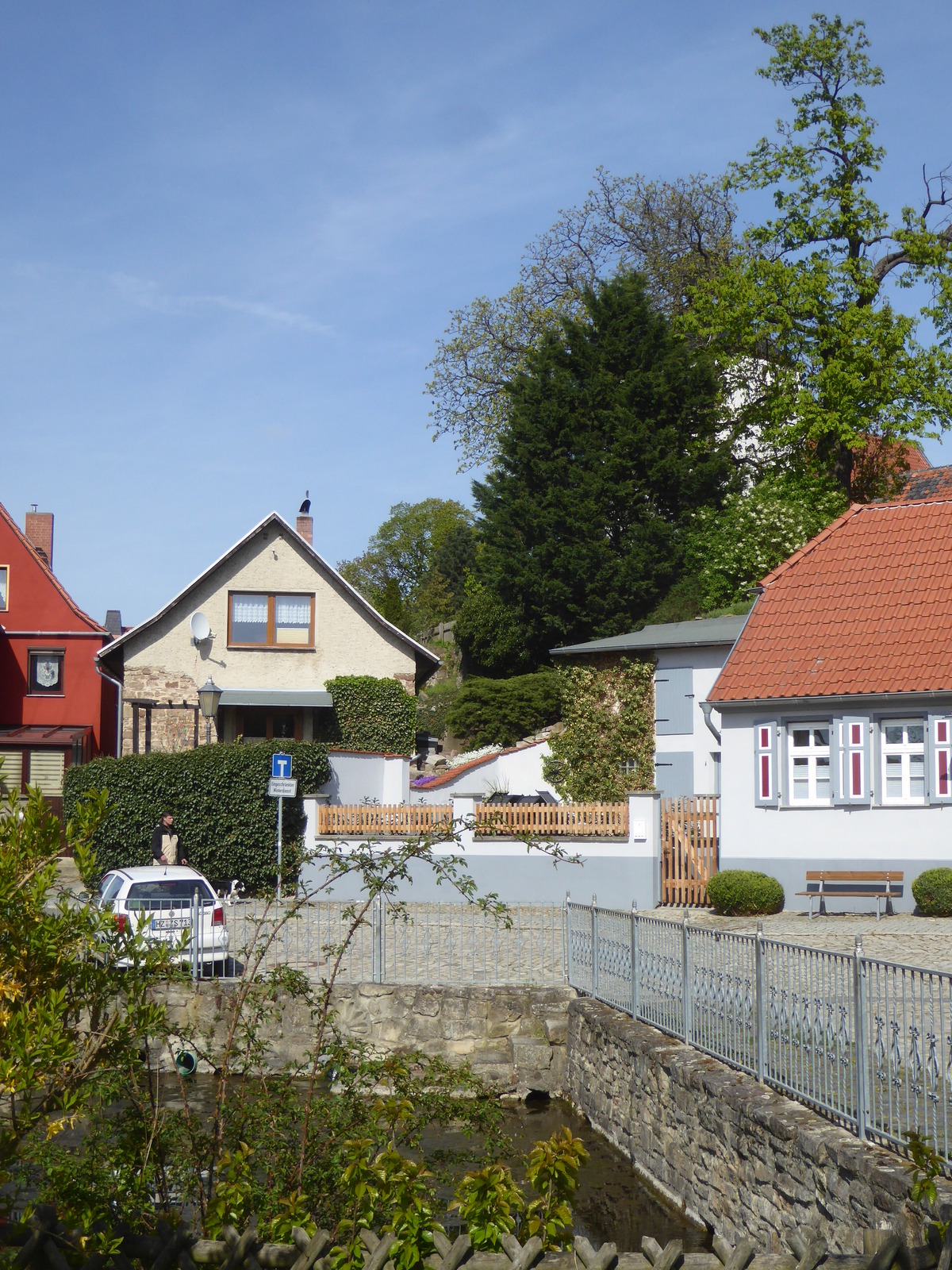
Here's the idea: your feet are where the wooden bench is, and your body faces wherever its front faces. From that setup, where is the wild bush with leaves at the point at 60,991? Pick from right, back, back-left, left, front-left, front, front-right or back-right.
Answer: front

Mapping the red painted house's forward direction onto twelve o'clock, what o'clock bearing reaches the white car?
The white car is roughly at 12 o'clock from the red painted house.

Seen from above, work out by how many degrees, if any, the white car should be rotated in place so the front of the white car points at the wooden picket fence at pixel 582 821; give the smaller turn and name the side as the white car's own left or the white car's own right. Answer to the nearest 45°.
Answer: approximately 90° to the white car's own right

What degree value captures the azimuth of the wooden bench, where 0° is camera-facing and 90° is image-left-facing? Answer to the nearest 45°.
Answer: approximately 0°

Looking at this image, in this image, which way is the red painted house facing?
toward the camera

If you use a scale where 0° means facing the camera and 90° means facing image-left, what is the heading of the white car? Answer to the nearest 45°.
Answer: approximately 135°

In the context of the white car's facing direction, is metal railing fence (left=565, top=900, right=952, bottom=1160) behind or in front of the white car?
behind

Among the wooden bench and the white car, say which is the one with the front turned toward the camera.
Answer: the wooden bench

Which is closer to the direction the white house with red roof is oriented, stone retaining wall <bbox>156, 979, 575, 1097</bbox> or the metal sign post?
the stone retaining wall

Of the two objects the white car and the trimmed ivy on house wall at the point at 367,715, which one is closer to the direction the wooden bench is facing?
the white car

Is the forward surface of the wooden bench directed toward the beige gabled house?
no

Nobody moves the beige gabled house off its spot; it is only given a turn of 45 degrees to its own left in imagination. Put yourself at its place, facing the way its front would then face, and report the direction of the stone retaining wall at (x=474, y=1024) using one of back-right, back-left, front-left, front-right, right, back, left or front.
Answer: front-right

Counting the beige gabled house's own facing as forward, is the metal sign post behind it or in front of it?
in front

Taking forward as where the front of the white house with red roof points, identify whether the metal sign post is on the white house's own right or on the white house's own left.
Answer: on the white house's own right

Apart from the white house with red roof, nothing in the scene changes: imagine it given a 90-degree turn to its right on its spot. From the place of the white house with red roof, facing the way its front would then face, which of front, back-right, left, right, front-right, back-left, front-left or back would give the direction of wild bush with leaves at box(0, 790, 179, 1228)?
left

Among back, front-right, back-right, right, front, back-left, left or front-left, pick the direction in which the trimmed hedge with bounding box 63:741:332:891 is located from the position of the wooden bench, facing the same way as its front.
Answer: right

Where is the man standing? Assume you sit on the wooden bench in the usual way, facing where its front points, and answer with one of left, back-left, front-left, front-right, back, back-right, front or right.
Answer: right

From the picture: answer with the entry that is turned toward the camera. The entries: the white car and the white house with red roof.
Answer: the white house with red roof

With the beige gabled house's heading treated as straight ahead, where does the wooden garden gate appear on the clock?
The wooden garden gate is roughly at 11 o'clock from the beige gabled house.

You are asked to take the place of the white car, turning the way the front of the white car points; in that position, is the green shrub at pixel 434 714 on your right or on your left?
on your right
